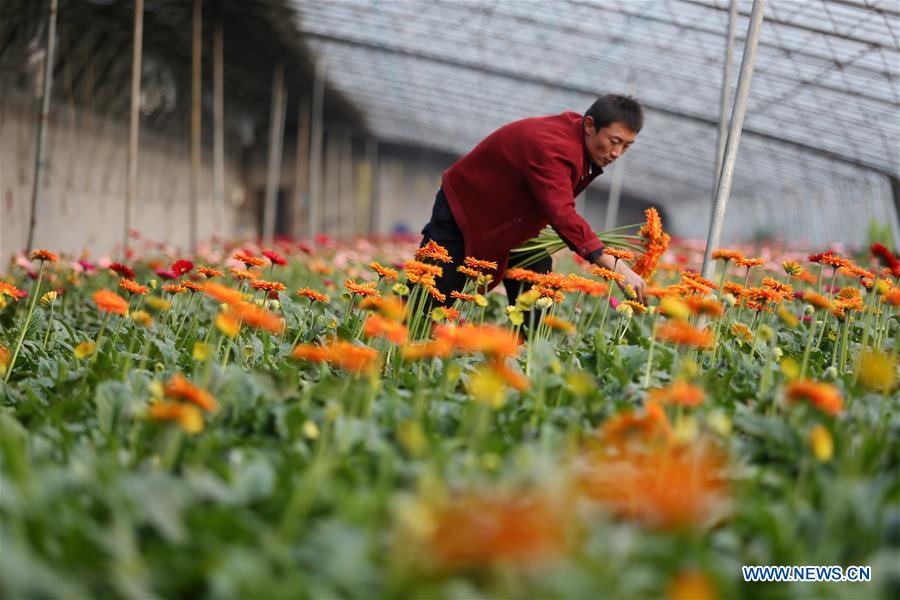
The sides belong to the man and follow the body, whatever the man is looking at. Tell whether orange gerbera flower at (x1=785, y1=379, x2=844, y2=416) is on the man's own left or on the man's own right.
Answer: on the man's own right

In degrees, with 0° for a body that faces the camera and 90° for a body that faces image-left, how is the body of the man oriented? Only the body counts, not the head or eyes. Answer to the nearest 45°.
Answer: approximately 270°

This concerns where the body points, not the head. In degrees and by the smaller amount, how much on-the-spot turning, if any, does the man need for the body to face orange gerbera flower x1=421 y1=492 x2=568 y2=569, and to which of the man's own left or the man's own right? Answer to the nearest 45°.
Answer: approximately 90° to the man's own right

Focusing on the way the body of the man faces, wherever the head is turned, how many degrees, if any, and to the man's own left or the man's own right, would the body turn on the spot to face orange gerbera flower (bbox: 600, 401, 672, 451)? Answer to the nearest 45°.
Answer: approximately 90° to the man's own right

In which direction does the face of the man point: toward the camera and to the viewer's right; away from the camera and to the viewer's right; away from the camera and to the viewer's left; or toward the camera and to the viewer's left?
toward the camera and to the viewer's right

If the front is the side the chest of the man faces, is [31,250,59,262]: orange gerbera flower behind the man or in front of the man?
behind

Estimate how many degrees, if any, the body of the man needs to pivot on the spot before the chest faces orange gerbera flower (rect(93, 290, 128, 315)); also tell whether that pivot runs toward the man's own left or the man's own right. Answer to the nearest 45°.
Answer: approximately 135° to the man's own right

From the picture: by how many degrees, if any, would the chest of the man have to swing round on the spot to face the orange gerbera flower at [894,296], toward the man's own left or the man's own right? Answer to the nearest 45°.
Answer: approximately 45° to the man's own right

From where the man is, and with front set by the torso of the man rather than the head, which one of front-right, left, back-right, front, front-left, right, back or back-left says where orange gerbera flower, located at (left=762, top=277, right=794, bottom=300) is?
front-right

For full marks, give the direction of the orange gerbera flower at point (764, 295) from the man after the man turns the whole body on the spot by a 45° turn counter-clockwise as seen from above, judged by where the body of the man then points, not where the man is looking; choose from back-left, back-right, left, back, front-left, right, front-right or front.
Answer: right

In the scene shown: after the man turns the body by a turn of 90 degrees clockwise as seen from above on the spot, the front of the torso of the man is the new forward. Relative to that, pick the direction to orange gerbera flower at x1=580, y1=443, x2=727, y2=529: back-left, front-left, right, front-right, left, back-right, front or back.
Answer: front
